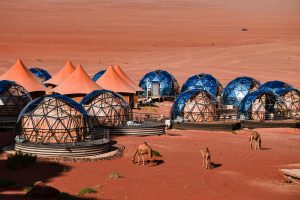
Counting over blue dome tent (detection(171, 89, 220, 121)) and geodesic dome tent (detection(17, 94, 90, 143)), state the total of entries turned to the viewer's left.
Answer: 0

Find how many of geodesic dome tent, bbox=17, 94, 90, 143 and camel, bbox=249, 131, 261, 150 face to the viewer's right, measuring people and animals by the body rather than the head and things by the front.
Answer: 0

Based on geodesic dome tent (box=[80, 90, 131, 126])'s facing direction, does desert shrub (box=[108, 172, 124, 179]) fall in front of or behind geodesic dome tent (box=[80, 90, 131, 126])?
in front

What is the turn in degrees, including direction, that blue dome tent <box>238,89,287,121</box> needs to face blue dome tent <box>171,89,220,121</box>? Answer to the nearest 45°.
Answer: approximately 90° to its right
